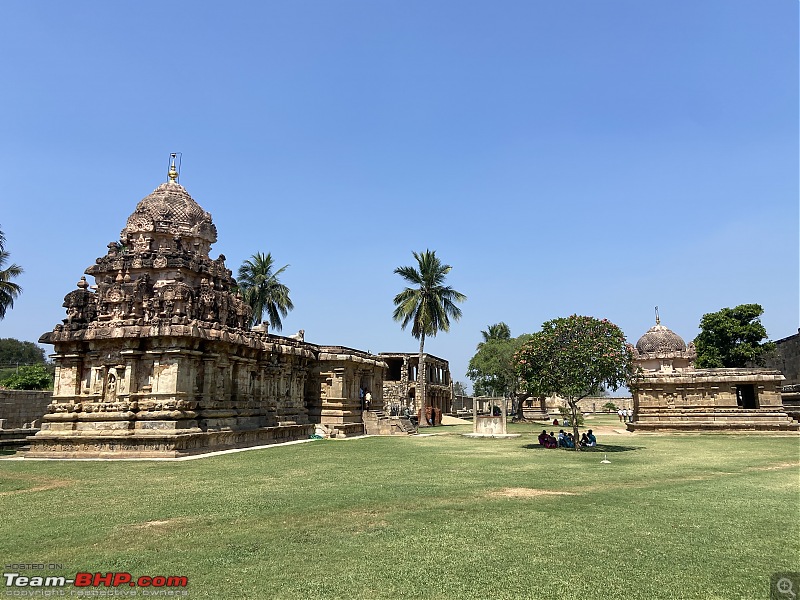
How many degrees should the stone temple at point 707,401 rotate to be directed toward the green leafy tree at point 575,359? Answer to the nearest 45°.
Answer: approximately 90° to its right

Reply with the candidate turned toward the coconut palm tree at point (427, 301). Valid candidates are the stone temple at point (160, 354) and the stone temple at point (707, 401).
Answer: the stone temple at point (160, 354)

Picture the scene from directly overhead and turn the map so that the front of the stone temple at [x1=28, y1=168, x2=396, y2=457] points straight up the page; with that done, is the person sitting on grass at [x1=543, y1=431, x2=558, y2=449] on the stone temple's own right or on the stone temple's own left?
on the stone temple's own right

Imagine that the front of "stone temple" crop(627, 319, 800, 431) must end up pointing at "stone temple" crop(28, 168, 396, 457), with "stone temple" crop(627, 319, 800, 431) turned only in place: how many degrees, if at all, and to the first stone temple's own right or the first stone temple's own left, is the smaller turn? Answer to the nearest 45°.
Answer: approximately 135° to the first stone temple's own right

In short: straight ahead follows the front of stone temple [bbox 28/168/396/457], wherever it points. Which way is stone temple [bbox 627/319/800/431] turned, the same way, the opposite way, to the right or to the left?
to the right

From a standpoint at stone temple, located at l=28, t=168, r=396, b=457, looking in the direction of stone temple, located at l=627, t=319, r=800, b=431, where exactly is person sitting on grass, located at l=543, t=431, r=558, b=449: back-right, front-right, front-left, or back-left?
front-right

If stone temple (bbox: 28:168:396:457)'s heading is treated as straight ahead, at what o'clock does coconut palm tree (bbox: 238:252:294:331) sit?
The coconut palm tree is roughly at 11 o'clock from the stone temple.

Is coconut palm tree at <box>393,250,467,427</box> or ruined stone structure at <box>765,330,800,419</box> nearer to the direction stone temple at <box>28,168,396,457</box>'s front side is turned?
the coconut palm tree

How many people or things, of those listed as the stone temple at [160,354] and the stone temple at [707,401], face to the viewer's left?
0

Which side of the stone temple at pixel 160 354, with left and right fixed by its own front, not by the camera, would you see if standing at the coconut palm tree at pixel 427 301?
front

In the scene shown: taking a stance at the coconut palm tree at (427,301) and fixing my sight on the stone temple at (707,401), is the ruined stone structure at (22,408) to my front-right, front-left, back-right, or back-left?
back-right

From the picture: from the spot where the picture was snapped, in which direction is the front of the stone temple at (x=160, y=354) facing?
facing away from the viewer and to the right of the viewer

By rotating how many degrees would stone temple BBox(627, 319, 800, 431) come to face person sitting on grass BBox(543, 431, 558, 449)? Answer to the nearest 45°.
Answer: approximately 90° to its right
